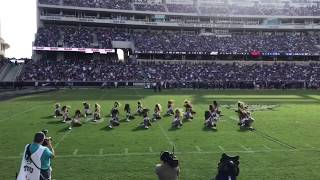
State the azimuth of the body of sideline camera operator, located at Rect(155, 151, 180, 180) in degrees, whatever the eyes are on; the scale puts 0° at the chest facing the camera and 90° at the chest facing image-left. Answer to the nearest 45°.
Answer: approximately 180°

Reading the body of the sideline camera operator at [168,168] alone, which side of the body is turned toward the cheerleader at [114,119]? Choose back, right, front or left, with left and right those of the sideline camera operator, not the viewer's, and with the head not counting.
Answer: front

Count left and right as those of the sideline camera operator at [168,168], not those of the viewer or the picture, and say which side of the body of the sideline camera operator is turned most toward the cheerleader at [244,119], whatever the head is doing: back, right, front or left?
front

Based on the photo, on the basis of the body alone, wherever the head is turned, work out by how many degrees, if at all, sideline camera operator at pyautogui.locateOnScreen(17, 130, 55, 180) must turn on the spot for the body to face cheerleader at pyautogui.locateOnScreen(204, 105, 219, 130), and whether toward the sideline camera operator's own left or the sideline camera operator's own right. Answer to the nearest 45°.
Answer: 0° — they already face them

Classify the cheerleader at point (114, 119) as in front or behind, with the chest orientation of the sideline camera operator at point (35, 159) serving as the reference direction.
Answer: in front

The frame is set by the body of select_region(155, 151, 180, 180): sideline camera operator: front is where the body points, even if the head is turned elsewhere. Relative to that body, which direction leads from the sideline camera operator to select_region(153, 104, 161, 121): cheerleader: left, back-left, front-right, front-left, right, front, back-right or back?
front

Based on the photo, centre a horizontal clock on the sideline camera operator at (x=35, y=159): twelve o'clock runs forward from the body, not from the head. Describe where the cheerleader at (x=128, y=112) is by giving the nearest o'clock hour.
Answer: The cheerleader is roughly at 11 o'clock from the sideline camera operator.

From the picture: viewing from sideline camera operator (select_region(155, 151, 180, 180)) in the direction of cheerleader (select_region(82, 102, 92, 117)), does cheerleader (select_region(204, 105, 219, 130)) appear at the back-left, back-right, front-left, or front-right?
front-right

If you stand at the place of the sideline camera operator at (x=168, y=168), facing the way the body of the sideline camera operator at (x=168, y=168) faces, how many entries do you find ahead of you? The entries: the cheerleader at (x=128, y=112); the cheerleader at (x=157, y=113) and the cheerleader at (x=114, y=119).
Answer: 3

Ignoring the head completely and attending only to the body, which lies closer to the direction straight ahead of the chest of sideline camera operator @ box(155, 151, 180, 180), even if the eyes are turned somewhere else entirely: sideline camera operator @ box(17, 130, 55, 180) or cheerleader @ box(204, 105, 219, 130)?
the cheerleader

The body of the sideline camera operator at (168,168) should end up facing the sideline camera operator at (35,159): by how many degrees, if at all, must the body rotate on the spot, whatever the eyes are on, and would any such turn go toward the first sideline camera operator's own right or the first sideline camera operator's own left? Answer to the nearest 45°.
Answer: approximately 90° to the first sideline camera operator's own left

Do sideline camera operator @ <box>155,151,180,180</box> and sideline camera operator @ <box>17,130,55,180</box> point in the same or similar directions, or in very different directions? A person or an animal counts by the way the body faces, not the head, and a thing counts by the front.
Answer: same or similar directions

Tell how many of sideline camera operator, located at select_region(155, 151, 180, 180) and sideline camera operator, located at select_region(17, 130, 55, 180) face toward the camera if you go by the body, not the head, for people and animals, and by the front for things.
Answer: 0

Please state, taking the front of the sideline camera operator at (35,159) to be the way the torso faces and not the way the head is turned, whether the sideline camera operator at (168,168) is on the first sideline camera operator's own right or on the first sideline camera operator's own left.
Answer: on the first sideline camera operator's own right

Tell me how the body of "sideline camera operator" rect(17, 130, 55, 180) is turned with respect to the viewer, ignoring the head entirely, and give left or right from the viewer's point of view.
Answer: facing away from the viewer and to the right of the viewer

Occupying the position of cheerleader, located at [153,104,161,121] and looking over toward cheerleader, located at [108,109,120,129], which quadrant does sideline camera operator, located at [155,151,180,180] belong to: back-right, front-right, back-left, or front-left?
front-left

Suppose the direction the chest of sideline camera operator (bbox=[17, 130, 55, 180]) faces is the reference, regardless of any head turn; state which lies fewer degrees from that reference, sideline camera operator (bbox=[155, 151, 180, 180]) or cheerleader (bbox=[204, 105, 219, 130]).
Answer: the cheerleader
